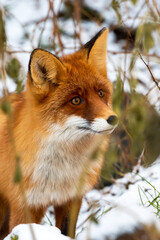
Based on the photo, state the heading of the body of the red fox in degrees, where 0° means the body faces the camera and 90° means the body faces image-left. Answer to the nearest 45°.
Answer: approximately 315°
